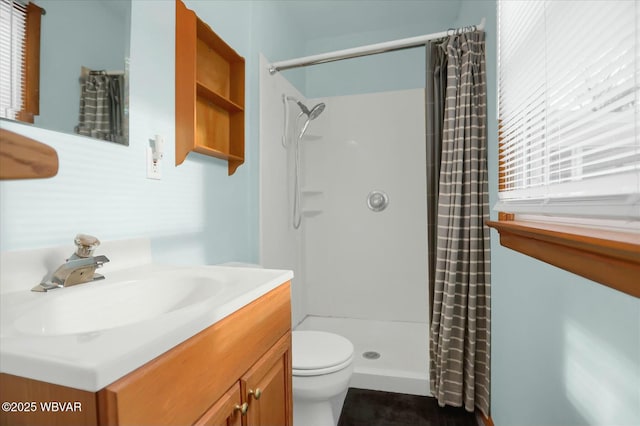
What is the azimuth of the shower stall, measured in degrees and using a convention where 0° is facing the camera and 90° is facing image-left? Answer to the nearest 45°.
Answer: approximately 0°

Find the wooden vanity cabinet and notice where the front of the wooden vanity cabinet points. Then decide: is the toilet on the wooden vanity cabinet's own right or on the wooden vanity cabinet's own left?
on the wooden vanity cabinet's own left

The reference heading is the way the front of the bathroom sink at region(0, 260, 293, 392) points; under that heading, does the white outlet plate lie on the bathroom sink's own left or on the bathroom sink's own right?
on the bathroom sink's own left

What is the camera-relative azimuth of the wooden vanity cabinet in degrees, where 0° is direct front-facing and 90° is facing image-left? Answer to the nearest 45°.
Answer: approximately 315°

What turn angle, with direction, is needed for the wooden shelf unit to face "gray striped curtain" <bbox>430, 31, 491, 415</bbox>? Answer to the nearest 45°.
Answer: approximately 45° to its left
